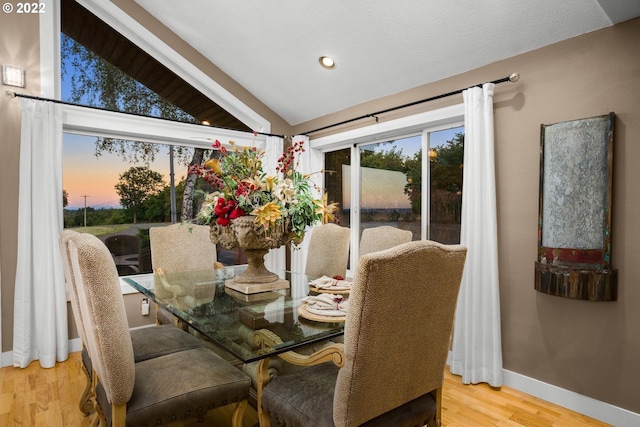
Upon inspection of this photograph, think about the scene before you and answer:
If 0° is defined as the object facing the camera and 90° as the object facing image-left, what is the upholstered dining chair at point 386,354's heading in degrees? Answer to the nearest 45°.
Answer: approximately 135°

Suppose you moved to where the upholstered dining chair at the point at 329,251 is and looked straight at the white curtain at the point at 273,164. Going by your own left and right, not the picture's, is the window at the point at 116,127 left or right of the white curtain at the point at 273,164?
left

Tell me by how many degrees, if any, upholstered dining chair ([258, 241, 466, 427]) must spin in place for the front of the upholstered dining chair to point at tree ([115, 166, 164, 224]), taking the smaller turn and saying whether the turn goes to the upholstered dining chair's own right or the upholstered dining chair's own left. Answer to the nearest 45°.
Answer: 0° — it already faces it

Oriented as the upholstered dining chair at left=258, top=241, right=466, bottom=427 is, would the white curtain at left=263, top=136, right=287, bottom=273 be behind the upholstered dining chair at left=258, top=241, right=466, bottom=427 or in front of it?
in front

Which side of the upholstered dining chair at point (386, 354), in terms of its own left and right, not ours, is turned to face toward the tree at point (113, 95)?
front

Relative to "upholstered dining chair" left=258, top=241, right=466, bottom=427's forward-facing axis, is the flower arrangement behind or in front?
in front

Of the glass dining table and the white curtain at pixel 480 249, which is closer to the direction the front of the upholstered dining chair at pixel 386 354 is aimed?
the glass dining table

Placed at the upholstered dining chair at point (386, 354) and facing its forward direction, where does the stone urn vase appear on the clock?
The stone urn vase is roughly at 12 o'clock from the upholstered dining chair.

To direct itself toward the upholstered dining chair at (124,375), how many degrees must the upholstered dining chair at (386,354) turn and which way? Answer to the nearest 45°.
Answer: approximately 45° to its left

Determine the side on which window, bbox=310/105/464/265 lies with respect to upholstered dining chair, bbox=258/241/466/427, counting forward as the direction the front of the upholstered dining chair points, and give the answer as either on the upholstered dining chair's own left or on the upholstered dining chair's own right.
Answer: on the upholstered dining chair's own right

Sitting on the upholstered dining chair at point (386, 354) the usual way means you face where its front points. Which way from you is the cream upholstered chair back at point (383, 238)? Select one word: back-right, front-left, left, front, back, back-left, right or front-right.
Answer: front-right

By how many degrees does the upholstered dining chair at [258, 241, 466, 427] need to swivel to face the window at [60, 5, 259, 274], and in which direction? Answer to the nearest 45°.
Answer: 0° — it already faces it
